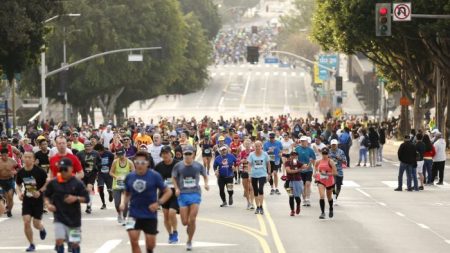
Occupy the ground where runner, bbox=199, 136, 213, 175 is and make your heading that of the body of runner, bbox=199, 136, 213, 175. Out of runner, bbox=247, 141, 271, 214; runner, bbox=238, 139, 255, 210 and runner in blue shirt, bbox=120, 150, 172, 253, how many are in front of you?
3

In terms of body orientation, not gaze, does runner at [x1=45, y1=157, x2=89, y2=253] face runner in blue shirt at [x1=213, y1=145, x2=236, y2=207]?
no

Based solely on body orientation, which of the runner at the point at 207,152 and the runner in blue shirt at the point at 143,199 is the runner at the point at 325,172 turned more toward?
the runner in blue shirt

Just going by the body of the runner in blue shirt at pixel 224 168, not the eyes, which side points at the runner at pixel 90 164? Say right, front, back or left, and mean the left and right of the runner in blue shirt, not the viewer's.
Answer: right

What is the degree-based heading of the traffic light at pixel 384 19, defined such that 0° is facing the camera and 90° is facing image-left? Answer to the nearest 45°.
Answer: approximately 0°

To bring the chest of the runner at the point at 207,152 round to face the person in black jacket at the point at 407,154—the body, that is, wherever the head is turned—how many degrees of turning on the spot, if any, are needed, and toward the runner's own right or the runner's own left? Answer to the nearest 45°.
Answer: approximately 45° to the runner's own left

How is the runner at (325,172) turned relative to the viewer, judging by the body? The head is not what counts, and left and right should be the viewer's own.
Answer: facing the viewer

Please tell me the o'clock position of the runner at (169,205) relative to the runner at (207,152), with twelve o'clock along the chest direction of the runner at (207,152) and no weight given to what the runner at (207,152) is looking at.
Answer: the runner at (169,205) is roughly at 12 o'clock from the runner at (207,152).

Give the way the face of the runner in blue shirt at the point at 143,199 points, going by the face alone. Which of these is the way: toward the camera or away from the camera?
toward the camera

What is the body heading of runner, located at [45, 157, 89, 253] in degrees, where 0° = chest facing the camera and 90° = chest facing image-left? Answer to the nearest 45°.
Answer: approximately 0°

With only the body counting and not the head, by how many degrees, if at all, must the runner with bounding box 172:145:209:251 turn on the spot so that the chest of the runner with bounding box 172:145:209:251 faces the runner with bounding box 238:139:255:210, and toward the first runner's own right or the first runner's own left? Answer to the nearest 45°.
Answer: approximately 180°

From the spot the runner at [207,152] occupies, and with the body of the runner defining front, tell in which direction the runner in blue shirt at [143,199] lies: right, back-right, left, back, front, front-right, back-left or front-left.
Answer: front
